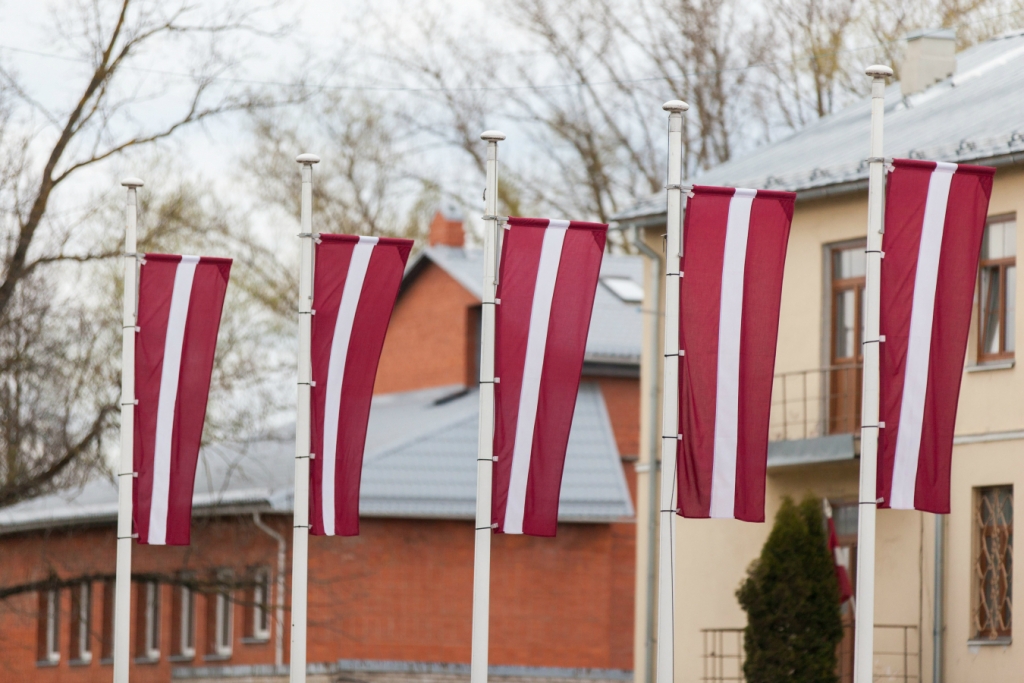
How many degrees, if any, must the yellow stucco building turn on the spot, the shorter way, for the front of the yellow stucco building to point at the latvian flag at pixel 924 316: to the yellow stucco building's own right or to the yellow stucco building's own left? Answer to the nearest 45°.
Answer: approximately 45° to the yellow stucco building's own left

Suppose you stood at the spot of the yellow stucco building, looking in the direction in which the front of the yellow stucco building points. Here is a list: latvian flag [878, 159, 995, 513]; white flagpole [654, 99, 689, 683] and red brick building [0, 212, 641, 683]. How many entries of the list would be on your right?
1

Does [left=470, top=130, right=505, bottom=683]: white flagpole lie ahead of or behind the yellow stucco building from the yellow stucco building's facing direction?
ahead

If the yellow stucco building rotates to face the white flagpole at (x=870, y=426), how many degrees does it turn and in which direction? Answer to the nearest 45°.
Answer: approximately 45° to its left

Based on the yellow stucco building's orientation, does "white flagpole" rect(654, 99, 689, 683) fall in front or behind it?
in front

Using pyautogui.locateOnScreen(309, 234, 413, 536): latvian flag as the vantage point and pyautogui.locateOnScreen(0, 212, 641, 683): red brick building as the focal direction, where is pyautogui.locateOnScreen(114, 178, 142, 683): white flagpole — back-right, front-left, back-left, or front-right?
front-left

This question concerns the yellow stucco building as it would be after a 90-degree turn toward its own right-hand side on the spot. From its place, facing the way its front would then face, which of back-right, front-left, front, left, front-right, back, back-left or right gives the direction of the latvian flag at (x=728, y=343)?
back-left

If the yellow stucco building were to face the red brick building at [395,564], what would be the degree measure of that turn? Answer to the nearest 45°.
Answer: approximately 90° to its right

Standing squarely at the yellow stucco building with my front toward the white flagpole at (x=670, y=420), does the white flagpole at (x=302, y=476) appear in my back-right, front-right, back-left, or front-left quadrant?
front-right

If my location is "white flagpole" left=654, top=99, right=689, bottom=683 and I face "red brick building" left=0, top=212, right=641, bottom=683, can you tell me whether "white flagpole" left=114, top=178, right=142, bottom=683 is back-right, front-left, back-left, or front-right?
front-left
